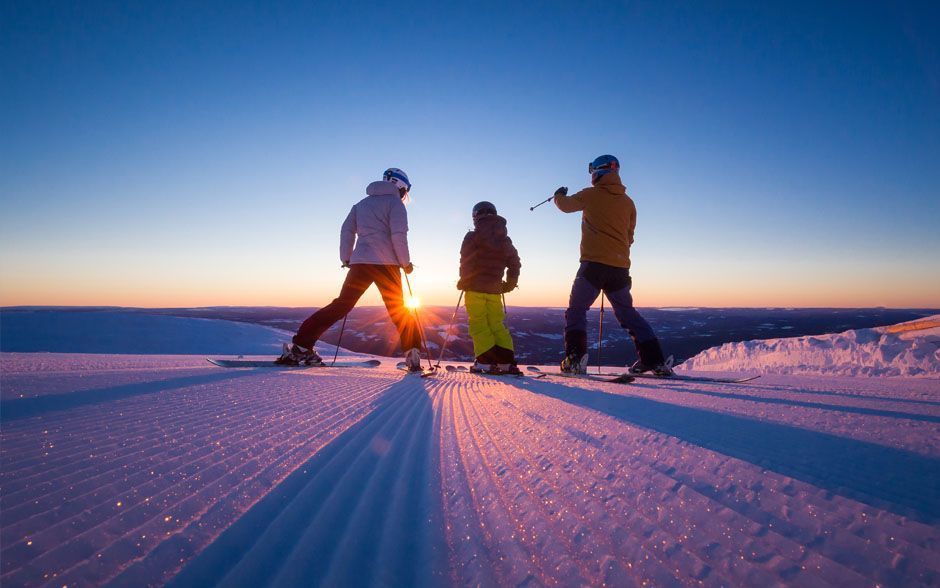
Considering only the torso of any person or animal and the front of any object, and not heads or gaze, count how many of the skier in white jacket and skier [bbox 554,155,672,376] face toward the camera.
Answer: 0

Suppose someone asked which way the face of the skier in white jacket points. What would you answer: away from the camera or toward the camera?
away from the camera

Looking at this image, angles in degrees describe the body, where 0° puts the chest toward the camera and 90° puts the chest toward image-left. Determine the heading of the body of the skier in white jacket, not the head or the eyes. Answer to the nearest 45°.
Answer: approximately 225°

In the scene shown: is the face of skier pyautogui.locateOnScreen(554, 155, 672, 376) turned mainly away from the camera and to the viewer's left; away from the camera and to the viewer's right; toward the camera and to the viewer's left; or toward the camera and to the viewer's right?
away from the camera and to the viewer's left

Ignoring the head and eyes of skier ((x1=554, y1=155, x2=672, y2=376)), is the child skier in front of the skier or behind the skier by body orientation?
in front

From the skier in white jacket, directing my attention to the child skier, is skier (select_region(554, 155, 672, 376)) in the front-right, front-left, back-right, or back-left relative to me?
front-right

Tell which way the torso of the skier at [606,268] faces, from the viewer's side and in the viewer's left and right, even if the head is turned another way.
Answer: facing away from the viewer and to the left of the viewer

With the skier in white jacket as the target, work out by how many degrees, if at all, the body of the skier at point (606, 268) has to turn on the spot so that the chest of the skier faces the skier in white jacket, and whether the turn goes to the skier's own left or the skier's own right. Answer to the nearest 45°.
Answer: approximately 45° to the skier's own left
